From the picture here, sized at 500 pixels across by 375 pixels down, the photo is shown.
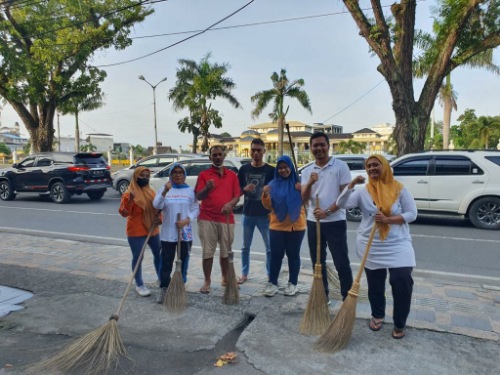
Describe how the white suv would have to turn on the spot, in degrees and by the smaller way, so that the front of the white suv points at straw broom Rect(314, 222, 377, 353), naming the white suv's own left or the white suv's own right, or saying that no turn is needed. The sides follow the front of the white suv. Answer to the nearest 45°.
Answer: approximately 90° to the white suv's own left

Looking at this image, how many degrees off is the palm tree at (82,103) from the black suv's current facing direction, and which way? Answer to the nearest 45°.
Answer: approximately 45° to its right

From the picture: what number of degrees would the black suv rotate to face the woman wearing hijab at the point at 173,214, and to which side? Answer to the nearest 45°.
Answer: approximately 135° to its left

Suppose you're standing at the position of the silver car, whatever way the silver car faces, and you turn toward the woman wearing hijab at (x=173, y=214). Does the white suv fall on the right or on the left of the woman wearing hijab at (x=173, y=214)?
left

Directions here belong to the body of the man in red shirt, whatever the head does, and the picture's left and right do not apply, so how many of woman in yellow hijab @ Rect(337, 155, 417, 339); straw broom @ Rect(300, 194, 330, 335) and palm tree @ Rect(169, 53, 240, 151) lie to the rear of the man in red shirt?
1

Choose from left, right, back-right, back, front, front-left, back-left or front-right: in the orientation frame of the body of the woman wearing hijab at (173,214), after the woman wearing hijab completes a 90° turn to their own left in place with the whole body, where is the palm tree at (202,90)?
left

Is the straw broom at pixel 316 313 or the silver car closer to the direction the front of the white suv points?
the silver car

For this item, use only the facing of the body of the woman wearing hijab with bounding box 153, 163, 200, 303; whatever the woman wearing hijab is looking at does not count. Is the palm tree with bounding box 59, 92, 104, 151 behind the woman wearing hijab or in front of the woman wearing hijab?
behind

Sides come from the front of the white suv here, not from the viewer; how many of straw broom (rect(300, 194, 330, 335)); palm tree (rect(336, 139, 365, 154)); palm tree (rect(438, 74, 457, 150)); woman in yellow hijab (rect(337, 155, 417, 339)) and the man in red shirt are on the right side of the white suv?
2

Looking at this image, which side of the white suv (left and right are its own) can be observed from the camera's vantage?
left
